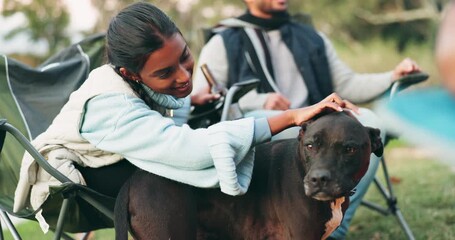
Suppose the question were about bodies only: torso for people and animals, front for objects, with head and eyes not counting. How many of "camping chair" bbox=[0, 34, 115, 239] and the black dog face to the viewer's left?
0

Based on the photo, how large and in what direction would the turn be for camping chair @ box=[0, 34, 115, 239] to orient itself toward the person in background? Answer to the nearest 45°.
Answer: approximately 45° to its left

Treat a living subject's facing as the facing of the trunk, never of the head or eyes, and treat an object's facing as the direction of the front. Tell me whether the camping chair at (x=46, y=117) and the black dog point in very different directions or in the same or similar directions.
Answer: same or similar directions

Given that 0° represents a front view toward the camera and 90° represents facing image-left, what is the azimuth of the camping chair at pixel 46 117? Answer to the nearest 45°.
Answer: approximately 315°

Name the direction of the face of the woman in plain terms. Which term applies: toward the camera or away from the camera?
toward the camera

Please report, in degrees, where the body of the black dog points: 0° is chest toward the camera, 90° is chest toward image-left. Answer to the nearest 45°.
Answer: approximately 315°

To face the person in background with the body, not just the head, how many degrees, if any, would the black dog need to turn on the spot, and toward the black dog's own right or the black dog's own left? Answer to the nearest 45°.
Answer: approximately 135° to the black dog's own left

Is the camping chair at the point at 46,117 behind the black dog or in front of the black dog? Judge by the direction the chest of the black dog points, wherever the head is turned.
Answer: behind
